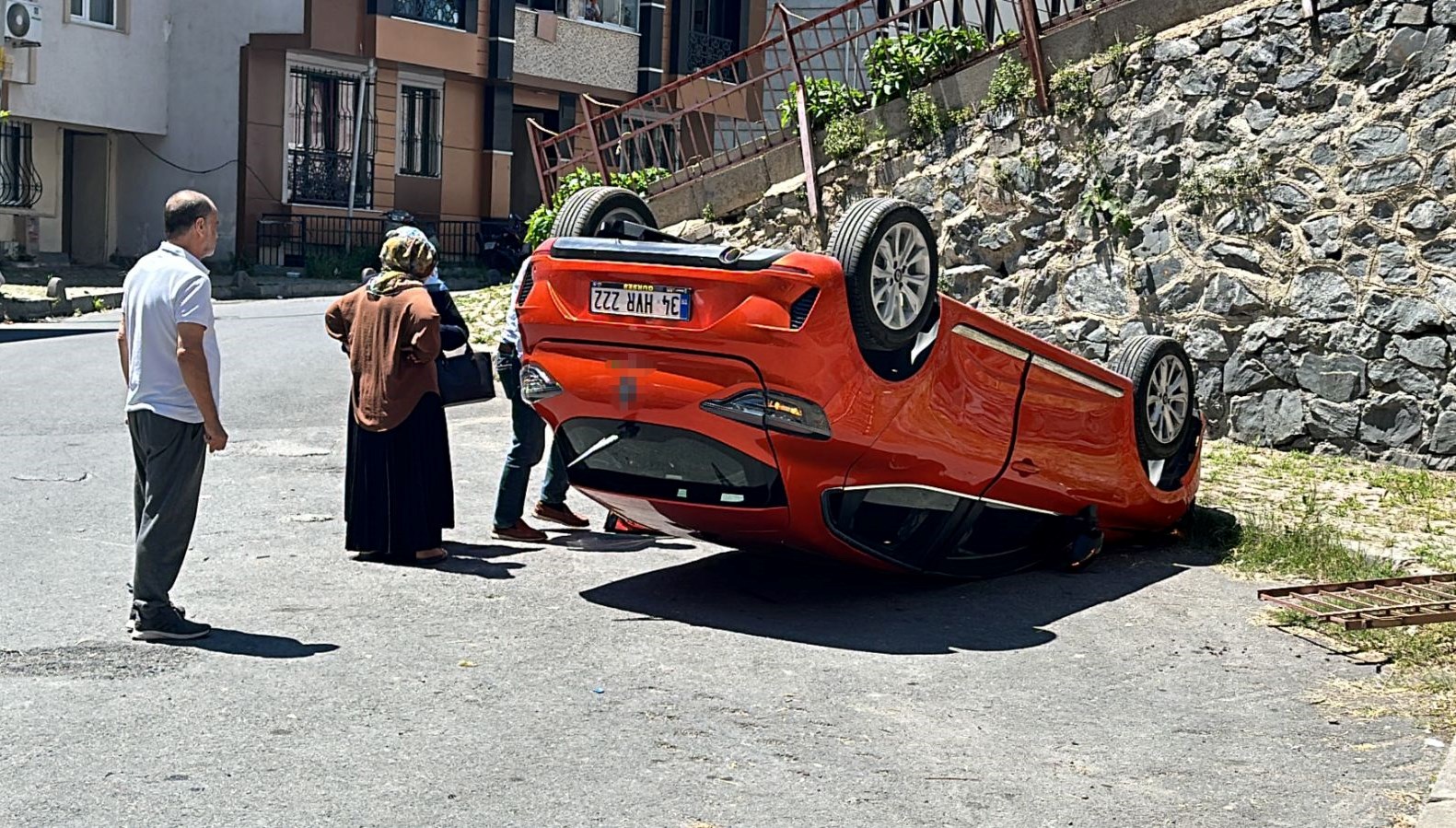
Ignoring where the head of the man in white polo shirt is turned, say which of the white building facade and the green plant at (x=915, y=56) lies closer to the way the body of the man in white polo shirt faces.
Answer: the green plant

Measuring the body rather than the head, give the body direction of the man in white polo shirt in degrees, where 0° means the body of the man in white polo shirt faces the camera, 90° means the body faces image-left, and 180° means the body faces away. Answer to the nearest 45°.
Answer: approximately 225°

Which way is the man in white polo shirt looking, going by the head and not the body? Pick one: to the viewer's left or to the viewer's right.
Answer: to the viewer's right

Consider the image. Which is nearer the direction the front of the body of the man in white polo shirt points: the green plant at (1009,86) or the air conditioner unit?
the green plant

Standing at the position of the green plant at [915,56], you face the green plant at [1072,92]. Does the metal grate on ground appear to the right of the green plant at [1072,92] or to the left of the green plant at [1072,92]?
right
